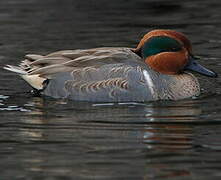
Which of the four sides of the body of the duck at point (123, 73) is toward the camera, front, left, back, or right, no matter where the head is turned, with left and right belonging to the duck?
right
